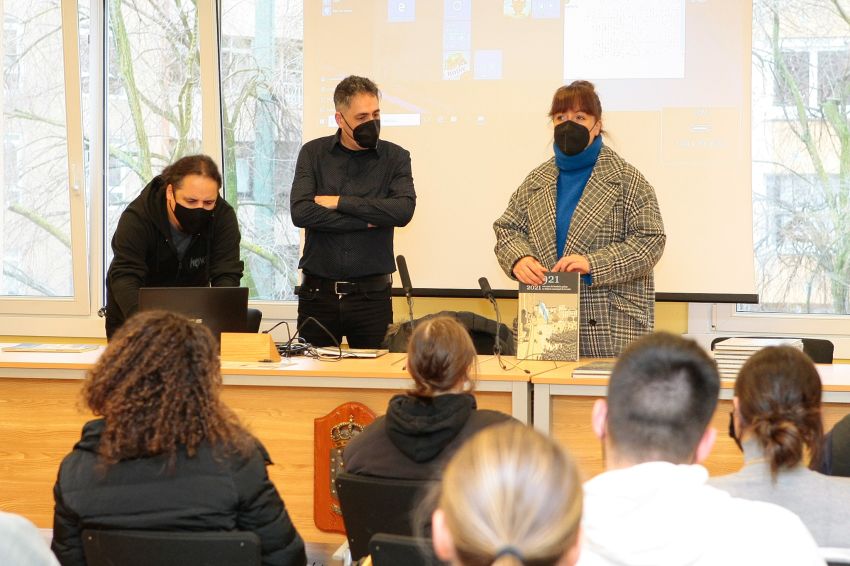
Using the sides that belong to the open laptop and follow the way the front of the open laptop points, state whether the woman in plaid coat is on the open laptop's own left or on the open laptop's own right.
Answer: on the open laptop's own right

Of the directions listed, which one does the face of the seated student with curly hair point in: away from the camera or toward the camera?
away from the camera

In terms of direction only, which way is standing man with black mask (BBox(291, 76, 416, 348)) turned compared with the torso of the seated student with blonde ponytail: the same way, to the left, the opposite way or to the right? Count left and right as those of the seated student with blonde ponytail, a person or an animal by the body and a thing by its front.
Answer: the opposite way

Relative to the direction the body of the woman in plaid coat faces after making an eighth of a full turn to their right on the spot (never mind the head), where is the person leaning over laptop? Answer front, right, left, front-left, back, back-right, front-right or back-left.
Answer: front

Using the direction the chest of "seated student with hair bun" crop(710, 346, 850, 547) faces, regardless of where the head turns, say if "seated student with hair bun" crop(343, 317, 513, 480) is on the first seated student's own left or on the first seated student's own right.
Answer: on the first seated student's own left

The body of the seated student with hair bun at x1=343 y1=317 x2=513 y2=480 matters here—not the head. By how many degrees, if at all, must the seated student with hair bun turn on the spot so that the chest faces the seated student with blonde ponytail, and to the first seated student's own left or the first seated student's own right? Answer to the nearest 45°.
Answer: approximately 180°

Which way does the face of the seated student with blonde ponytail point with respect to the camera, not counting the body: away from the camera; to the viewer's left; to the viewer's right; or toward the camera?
away from the camera

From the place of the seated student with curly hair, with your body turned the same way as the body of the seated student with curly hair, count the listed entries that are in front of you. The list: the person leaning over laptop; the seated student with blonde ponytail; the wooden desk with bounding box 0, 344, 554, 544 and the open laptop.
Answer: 3

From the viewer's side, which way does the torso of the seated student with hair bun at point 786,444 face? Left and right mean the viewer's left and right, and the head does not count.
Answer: facing away from the viewer

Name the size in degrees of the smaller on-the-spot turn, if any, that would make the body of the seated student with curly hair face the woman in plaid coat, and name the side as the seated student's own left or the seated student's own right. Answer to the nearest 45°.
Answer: approximately 45° to the seated student's own right

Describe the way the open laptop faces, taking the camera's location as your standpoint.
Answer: facing away from the viewer

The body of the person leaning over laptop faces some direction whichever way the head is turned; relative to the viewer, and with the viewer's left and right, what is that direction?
facing the viewer and to the right of the viewer

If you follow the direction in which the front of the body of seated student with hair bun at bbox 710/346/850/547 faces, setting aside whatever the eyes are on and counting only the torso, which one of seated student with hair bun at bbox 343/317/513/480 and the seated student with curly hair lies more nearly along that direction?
the seated student with hair bun

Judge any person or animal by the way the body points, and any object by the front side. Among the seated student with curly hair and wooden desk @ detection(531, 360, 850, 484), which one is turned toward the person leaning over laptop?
the seated student with curly hair

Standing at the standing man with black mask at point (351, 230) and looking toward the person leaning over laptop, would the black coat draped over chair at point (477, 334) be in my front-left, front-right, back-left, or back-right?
back-left
